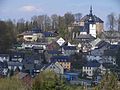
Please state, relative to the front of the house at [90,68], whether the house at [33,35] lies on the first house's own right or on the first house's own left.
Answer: on the first house's own right

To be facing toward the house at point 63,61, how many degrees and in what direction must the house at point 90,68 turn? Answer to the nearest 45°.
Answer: approximately 90° to its right

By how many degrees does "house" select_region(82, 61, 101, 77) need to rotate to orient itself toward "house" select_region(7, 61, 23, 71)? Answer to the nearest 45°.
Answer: approximately 45° to its right

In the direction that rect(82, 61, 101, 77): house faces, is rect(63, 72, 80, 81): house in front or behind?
in front

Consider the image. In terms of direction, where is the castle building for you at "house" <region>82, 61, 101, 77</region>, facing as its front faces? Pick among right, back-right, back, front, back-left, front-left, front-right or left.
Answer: back-right

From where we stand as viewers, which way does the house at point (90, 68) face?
facing the viewer and to the left of the viewer
